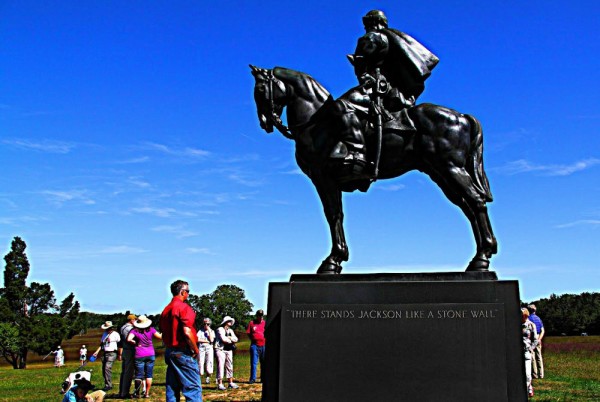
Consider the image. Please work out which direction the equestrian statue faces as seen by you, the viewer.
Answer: facing to the left of the viewer

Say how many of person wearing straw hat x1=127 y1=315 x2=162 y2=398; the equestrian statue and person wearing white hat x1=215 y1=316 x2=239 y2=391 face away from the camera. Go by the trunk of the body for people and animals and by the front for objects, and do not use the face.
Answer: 1

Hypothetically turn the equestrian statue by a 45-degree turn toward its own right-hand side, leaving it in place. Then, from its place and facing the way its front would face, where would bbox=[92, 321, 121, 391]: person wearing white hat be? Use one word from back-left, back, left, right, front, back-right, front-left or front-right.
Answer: front

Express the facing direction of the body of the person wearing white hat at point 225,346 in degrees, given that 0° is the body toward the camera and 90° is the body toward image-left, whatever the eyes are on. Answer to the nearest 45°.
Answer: approximately 315°

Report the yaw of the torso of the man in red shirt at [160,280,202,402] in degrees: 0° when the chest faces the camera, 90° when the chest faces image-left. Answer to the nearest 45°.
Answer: approximately 225°

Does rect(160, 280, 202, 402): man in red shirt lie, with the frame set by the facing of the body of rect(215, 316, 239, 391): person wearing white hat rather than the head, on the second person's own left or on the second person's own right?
on the second person's own right

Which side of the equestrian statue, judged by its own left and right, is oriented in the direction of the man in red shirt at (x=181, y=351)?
front

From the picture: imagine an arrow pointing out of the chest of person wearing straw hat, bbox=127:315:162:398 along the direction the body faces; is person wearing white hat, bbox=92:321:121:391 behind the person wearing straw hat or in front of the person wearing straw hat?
in front

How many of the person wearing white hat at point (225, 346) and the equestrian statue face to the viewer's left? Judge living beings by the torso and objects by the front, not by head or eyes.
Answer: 1

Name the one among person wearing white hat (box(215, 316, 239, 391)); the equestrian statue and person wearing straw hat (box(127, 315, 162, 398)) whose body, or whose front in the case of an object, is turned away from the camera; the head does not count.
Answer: the person wearing straw hat

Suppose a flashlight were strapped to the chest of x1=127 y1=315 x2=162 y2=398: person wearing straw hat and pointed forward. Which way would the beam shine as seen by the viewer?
away from the camera
